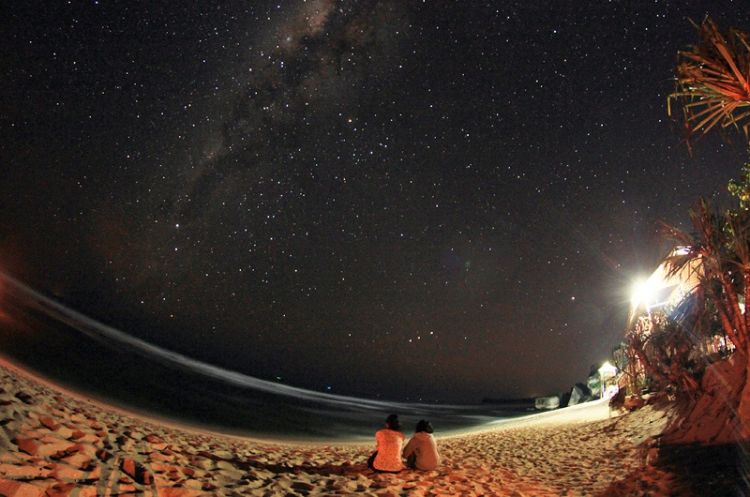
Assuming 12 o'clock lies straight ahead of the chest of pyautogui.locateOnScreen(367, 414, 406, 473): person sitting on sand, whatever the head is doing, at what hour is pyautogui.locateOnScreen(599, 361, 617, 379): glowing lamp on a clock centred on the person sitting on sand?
The glowing lamp is roughly at 1 o'clock from the person sitting on sand.

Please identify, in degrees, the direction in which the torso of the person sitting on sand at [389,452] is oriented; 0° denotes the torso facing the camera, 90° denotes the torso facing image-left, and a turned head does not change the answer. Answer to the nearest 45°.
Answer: approximately 180°

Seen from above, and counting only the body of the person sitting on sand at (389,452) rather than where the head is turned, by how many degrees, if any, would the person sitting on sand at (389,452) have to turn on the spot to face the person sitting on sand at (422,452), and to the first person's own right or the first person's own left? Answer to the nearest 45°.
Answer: approximately 45° to the first person's own right

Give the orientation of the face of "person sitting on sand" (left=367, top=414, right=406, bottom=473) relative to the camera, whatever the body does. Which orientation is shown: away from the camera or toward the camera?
away from the camera

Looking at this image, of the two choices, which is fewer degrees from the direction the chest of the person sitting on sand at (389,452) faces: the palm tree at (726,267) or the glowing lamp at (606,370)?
the glowing lamp

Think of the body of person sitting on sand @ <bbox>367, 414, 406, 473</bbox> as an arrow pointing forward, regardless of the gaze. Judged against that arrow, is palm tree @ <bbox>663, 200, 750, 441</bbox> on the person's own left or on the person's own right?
on the person's own right

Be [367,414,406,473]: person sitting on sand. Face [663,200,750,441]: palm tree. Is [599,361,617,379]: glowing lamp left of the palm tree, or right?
left
